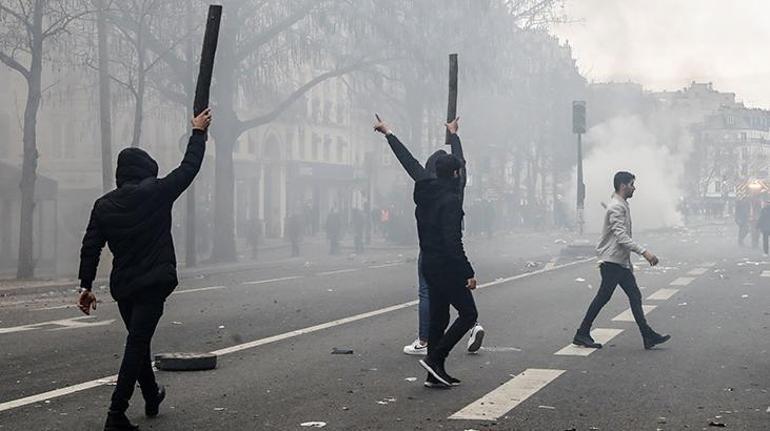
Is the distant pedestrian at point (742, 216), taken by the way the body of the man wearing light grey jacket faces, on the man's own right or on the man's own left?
on the man's own left

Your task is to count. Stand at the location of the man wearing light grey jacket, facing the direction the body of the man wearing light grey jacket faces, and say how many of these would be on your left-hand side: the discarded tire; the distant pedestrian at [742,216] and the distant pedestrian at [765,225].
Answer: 2

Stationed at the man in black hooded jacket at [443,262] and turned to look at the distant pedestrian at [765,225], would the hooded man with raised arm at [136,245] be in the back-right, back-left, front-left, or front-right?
back-left

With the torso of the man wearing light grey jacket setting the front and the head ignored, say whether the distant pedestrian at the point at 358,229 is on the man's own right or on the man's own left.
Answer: on the man's own left

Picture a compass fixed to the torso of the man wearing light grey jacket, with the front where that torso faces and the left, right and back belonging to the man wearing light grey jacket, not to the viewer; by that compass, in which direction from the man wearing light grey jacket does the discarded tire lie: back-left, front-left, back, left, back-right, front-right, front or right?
back-right

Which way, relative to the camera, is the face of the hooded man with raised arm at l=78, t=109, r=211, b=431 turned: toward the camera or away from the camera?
away from the camera

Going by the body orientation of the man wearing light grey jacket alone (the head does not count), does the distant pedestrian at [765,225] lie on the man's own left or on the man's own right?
on the man's own left

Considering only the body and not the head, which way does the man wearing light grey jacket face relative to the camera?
to the viewer's right
